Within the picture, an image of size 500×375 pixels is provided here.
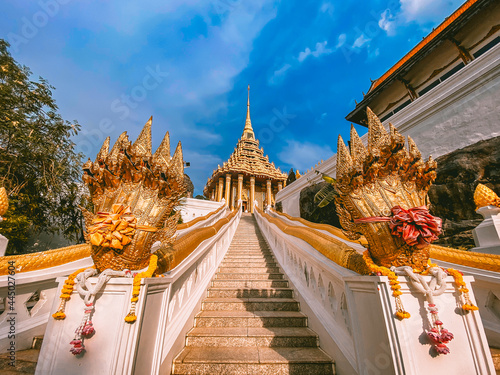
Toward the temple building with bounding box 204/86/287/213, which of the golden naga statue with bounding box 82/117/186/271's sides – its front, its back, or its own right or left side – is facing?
back

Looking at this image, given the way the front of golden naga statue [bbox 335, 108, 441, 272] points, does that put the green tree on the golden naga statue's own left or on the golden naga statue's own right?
on the golden naga statue's own right

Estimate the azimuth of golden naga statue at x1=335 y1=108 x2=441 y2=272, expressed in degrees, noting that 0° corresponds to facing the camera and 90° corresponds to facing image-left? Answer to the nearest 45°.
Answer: approximately 315°

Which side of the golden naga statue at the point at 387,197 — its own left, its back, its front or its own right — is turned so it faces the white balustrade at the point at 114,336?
right

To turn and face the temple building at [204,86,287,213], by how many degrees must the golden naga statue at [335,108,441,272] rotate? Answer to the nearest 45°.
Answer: approximately 180°

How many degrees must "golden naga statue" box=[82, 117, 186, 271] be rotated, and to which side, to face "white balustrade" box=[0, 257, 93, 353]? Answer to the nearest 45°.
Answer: approximately 90° to its right

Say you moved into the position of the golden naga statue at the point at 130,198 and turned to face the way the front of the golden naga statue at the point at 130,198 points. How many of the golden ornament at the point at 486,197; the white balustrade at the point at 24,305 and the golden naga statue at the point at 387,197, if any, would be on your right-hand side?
1

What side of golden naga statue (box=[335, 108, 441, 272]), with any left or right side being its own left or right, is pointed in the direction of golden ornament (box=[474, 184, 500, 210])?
left

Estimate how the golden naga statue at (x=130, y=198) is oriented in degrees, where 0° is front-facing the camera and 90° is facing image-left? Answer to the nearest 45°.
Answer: approximately 45°

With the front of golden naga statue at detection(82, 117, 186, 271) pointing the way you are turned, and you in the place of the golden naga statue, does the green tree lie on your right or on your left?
on your right

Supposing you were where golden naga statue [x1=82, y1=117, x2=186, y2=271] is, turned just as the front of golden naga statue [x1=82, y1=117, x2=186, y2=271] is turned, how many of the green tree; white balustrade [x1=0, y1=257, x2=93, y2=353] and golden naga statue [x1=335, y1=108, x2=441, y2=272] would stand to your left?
1
